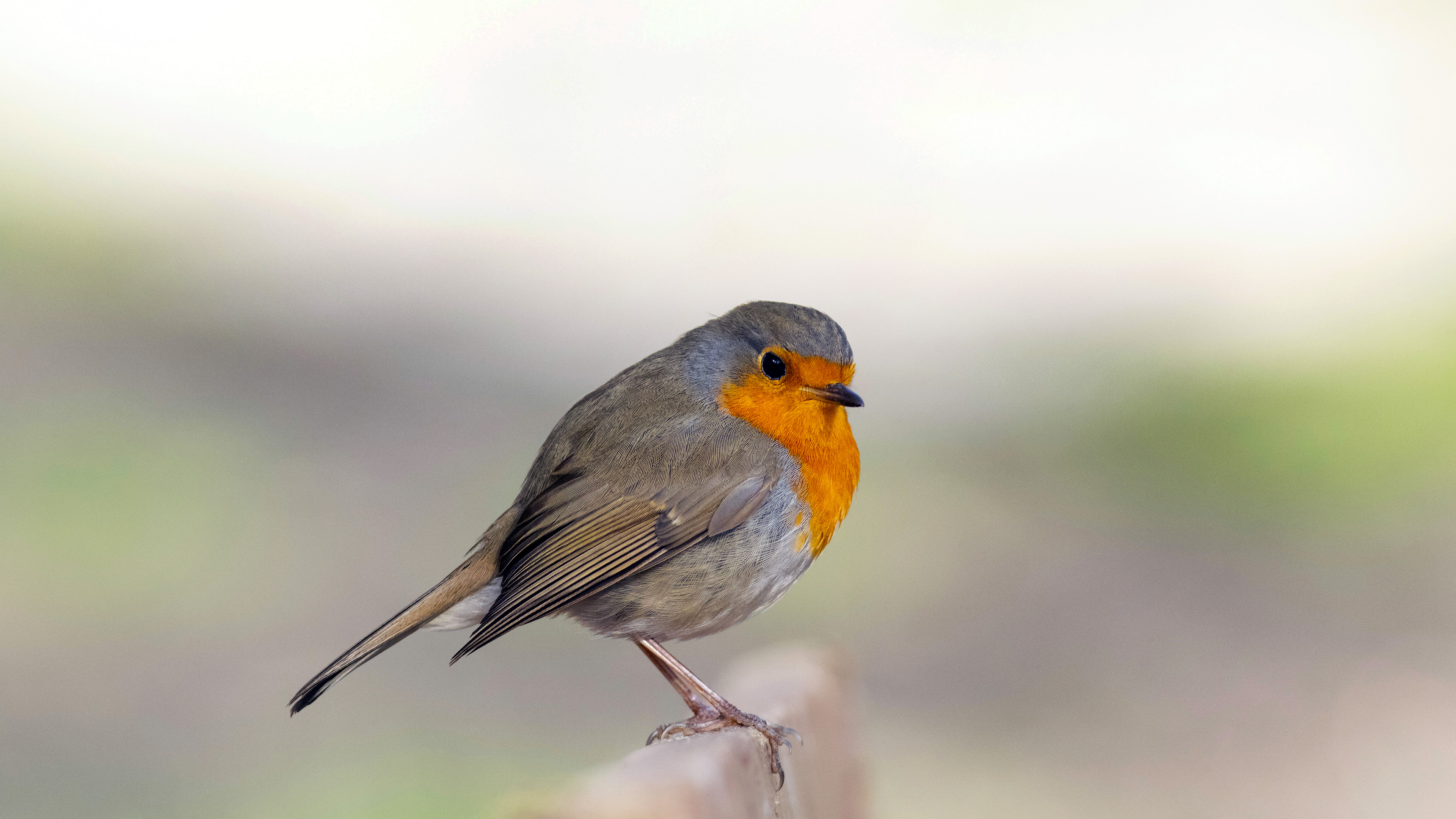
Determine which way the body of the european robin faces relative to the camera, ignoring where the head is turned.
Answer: to the viewer's right
